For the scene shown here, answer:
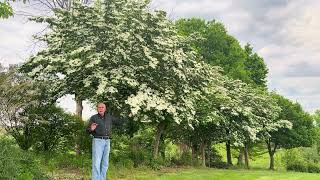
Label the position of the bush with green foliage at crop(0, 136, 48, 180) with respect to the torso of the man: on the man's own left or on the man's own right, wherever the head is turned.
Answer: on the man's own right

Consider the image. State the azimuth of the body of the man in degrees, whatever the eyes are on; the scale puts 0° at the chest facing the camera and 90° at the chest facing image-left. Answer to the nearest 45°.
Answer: approximately 0°

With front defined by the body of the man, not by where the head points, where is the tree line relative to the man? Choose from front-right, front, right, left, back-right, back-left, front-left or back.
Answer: back
